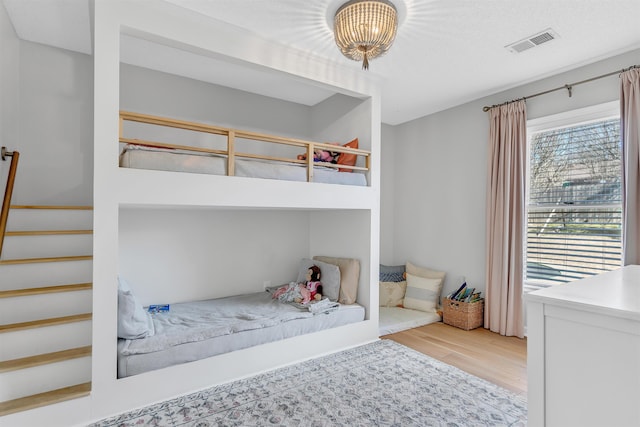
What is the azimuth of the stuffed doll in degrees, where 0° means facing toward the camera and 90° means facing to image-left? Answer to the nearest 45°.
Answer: approximately 45°

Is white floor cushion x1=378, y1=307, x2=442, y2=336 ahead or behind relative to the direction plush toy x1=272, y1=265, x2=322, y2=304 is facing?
behind

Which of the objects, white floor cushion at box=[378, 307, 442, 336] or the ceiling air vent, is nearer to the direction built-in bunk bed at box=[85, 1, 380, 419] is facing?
the ceiling air vent

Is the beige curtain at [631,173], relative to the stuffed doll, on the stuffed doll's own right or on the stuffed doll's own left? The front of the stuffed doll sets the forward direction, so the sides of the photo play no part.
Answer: on the stuffed doll's own left

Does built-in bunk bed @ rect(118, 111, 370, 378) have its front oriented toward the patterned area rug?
yes

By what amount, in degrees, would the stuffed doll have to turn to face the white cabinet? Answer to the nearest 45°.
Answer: approximately 45° to its left
